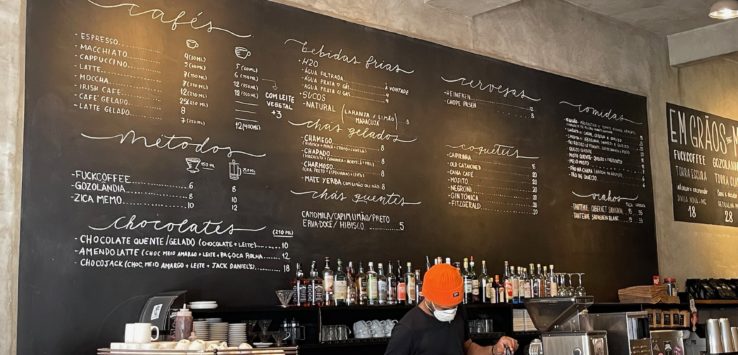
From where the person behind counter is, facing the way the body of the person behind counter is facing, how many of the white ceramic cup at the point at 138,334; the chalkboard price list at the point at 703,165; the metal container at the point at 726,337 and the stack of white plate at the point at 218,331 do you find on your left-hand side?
2

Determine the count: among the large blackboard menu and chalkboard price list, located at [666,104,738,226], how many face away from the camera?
0

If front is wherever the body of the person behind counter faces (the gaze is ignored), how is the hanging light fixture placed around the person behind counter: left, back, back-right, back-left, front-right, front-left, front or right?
left

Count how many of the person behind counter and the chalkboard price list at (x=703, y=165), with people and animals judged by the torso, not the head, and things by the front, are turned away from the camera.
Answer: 0

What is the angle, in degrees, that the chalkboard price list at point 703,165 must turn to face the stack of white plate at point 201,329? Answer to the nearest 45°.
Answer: approximately 90° to its right

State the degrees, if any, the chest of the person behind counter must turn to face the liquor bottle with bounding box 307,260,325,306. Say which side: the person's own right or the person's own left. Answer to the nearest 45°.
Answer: approximately 180°

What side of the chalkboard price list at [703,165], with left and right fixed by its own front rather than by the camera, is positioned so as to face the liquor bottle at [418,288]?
right

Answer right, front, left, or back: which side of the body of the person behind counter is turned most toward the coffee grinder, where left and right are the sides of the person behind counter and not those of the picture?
left
